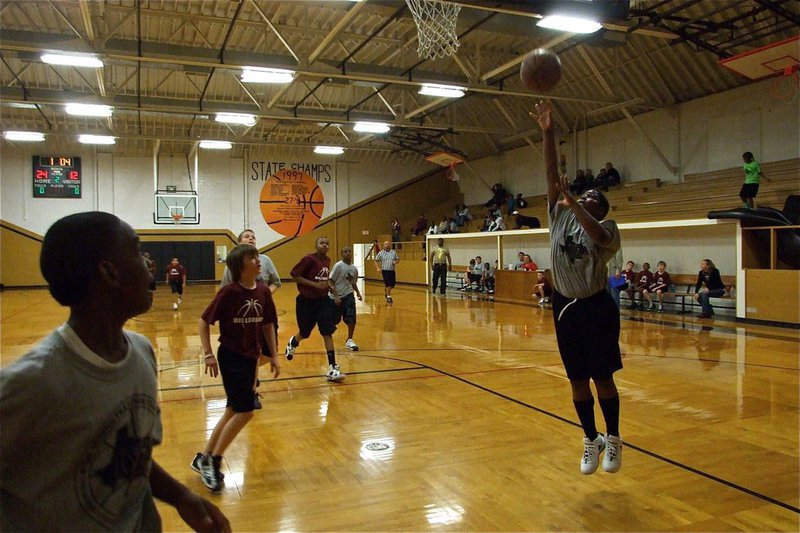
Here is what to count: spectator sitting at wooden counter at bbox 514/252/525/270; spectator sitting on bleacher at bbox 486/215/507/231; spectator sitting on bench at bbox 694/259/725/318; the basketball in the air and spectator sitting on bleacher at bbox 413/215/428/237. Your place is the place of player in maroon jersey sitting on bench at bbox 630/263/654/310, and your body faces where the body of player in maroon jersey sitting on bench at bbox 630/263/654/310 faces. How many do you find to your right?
3

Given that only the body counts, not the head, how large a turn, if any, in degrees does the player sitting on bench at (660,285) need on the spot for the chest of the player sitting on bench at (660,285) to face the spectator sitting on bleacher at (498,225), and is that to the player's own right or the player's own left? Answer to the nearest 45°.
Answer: approximately 90° to the player's own right

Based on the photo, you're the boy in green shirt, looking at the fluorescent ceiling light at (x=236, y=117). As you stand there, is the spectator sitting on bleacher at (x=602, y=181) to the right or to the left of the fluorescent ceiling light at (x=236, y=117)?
right

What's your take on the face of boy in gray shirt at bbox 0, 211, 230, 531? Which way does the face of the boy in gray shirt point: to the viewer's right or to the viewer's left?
to the viewer's right

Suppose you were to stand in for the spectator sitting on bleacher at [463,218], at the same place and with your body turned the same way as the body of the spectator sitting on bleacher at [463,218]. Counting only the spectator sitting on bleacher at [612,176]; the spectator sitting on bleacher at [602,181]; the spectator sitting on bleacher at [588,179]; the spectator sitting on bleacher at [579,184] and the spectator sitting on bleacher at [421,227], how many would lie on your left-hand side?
4
